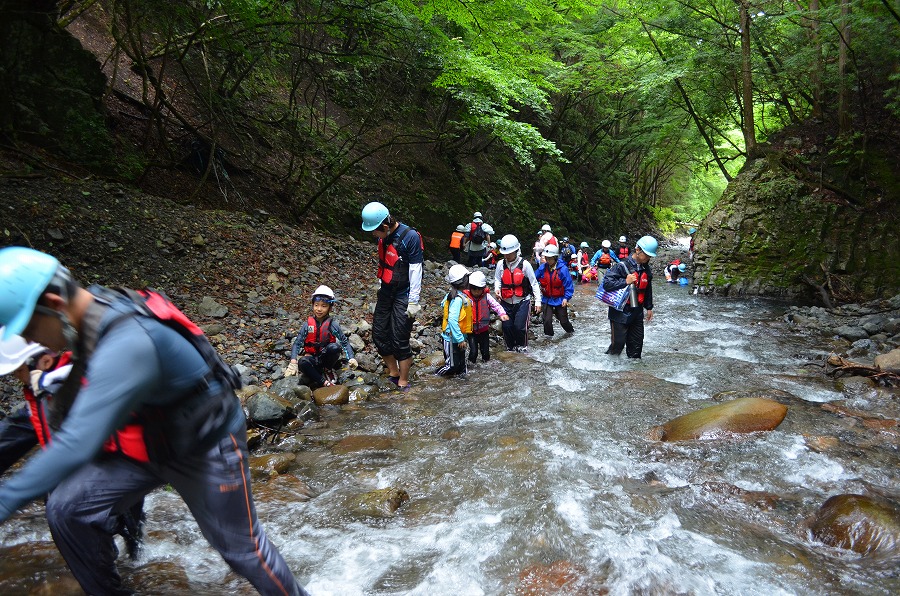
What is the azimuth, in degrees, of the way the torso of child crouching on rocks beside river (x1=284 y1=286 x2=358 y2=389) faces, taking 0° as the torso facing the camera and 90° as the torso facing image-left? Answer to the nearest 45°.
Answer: approximately 0°

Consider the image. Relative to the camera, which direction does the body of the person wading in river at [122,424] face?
to the viewer's left

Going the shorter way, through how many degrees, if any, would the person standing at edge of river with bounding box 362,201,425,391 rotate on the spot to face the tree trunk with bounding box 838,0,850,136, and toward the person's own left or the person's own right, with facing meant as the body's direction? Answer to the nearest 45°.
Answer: approximately 180°

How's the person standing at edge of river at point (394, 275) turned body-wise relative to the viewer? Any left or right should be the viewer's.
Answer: facing the viewer and to the left of the viewer

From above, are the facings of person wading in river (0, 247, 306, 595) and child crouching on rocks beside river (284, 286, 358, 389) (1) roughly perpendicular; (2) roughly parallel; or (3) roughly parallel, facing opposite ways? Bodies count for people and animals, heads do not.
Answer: roughly perpendicular

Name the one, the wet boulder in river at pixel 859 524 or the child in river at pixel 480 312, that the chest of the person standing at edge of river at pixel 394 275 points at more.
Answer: the wet boulder in river

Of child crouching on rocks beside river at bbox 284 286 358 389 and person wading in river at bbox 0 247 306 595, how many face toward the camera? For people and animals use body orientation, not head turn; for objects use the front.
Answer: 1
